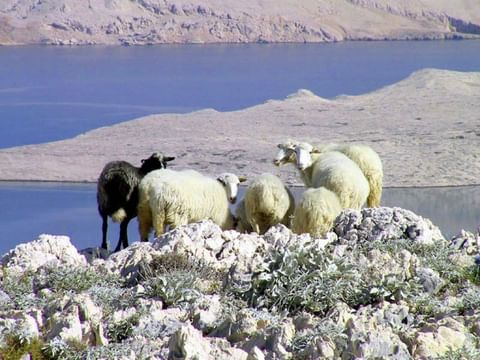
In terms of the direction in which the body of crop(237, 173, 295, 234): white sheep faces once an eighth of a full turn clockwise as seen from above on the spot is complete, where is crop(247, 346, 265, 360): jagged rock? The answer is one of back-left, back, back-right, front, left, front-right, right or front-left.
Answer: back-right

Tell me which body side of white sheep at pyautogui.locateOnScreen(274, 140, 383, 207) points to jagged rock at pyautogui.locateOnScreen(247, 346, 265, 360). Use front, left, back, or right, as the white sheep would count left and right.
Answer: left

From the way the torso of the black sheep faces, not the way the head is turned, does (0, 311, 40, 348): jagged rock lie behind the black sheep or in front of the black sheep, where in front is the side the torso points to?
behind

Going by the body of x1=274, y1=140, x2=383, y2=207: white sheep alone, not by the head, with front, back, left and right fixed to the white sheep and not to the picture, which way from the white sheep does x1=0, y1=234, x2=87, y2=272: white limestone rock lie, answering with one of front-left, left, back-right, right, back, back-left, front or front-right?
front-left

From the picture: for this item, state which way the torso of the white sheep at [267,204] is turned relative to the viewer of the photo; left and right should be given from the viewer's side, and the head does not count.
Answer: facing away from the viewer

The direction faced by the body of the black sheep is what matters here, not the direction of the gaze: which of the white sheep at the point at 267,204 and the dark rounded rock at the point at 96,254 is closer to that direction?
the white sheep

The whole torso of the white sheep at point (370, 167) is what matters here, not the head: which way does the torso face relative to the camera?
to the viewer's left

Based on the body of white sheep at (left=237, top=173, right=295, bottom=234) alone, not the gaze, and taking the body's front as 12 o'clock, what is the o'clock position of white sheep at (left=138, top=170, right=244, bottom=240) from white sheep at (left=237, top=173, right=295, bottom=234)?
white sheep at (left=138, top=170, right=244, bottom=240) is roughly at 9 o'clock from white sheep at (left=237, top=173, right=295, bottom=234).

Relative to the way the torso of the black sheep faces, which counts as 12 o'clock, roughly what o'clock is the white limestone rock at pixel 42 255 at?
The white limestone rock is roughly at 5 o'clock from the black sheep.

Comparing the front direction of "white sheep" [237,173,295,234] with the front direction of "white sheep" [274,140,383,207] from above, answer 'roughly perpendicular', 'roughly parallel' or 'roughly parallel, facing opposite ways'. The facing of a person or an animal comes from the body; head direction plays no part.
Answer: roughly perpendicular

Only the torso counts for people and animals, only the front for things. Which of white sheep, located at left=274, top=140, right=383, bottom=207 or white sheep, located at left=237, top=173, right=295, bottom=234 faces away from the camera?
white sheep, located at left=237, top=173, right=295, bottom=234

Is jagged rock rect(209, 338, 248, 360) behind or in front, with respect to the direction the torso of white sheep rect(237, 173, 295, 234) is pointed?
behind

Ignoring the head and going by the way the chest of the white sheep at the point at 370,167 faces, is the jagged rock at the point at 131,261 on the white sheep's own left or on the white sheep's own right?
on the white sheep's own left

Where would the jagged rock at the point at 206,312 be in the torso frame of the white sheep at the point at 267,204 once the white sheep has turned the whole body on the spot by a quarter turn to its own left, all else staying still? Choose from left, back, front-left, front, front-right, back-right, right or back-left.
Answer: left

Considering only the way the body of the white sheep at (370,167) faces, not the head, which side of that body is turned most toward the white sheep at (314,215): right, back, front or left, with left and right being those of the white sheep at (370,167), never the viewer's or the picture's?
left

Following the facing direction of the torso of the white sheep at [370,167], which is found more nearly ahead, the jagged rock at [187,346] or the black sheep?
the black sheep
